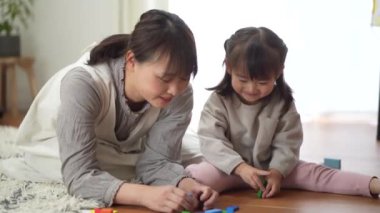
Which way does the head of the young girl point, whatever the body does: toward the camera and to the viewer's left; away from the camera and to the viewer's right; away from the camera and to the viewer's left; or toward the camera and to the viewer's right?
toward the camera and to the viewer's left

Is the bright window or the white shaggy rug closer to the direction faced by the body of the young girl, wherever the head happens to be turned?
the white shaggy rug

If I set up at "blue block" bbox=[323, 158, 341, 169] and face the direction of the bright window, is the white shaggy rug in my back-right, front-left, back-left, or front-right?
back-left

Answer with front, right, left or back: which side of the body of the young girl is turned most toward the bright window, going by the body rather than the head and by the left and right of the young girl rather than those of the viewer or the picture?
back

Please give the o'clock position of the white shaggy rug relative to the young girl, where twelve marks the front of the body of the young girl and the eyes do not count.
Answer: The white shaggy rug is roughly at 2 o'clock from the young girl.

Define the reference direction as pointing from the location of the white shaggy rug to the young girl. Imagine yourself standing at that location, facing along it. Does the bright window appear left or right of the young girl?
left

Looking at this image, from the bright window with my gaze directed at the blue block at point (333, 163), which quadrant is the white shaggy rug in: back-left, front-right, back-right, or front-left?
front-right

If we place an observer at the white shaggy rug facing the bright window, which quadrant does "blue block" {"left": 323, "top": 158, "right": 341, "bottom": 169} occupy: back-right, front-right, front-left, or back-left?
front-right

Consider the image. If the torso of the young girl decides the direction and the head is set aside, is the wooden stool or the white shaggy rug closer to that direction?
the white shaggy rug

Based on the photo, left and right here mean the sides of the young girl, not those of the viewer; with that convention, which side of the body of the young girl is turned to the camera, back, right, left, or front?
front

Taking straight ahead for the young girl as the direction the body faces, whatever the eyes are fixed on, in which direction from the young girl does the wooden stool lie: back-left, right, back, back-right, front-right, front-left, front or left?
back-right

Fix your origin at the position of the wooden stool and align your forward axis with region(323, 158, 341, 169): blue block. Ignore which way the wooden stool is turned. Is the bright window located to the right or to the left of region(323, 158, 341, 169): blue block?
left
